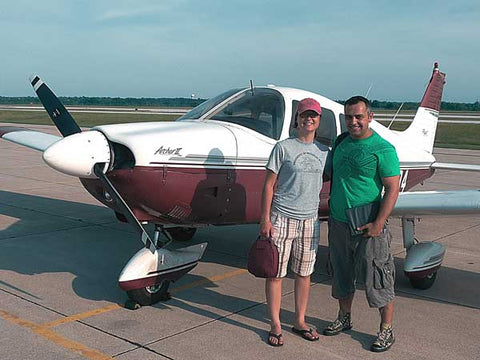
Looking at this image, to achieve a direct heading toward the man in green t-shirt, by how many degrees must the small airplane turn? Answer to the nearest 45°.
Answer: approximately 90° to its left

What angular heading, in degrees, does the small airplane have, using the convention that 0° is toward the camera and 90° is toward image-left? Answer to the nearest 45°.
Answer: approximately 45°
